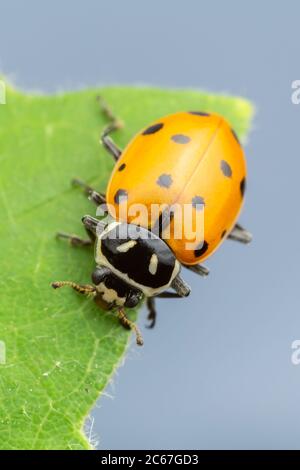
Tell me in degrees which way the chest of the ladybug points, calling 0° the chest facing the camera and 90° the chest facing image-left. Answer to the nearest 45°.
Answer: approximately 45°
